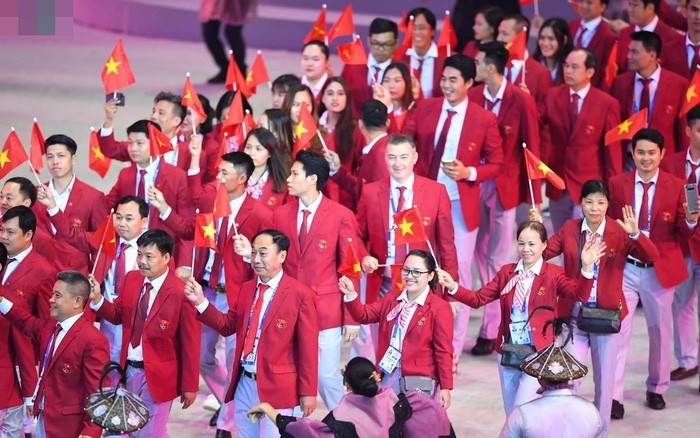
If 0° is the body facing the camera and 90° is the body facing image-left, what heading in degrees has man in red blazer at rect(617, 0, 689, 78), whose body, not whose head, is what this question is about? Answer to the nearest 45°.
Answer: approximately 45°

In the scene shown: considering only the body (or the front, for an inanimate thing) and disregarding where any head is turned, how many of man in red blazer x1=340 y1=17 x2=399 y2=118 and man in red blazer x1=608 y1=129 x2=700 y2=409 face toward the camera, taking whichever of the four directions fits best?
2

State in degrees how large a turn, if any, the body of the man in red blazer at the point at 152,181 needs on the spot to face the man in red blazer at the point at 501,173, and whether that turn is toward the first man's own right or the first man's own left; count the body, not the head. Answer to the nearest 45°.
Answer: approximately 135° to the first man's own left

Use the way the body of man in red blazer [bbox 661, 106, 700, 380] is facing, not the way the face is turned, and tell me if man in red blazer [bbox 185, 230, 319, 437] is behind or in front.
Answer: in front

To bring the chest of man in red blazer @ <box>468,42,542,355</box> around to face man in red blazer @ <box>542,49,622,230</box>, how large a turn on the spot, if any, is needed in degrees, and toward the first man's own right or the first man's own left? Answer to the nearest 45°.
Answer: approximately 135° to the first man's own left
